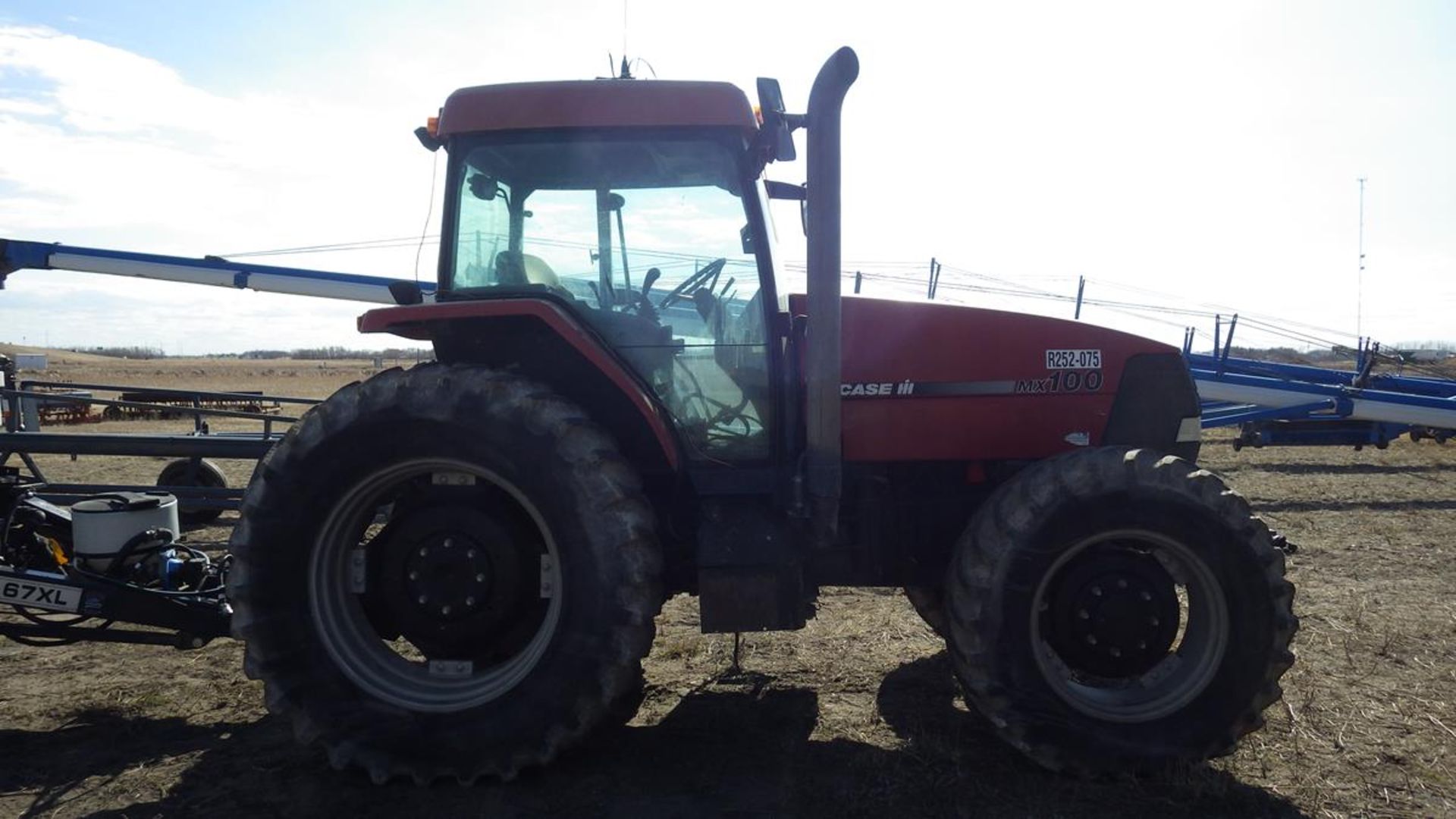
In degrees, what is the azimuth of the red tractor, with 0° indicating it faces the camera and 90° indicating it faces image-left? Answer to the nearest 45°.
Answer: approximately 270°

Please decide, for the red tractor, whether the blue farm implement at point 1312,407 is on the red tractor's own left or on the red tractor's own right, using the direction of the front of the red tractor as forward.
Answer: on the red tractor's own left
